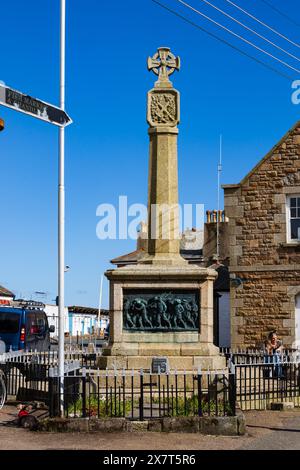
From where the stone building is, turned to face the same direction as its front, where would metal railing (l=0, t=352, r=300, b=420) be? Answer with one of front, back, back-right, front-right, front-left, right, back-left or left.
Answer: front

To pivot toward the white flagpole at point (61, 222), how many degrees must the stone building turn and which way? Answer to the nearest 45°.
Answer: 0° — it already faces it

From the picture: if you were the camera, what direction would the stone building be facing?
facing the viewer

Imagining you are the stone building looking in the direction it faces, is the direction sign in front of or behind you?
in front

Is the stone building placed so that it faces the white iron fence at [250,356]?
yes

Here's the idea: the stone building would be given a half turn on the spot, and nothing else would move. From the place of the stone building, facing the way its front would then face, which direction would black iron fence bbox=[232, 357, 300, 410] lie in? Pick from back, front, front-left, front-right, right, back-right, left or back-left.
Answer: back
